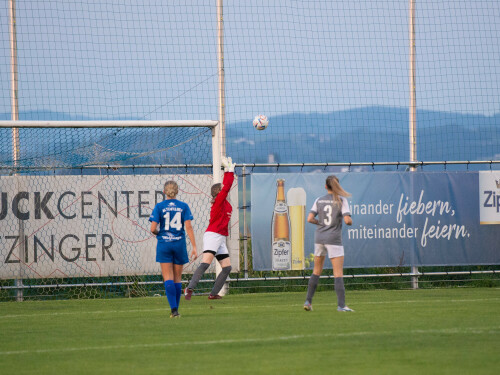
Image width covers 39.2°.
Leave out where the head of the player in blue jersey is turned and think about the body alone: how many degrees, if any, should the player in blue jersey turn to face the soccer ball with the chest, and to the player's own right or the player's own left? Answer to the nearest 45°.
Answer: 0° — they already face it

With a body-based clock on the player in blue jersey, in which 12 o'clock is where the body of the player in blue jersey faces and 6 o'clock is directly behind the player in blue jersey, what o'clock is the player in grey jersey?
The player in grey jersey is roughly at 3 o'clock from the player in blue jersey.

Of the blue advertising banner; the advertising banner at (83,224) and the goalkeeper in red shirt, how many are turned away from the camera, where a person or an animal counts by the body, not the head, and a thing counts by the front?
0

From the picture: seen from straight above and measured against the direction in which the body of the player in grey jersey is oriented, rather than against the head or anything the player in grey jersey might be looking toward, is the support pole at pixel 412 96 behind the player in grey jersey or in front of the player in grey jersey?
in front

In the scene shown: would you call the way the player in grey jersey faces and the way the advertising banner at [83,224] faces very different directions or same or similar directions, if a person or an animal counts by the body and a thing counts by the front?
very different directions

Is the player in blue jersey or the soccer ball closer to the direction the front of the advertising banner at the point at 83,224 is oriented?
the player in blue jersey

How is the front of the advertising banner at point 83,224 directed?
toward the camera

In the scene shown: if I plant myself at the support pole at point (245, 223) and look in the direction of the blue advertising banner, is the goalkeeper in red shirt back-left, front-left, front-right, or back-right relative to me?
back-right

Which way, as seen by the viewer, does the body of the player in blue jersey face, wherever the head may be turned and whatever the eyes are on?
away from the camera

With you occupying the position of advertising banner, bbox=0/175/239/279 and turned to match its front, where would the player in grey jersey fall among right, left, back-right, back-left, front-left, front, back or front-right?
front-left

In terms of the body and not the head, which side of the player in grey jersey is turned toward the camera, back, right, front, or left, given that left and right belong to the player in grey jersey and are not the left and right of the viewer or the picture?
back
